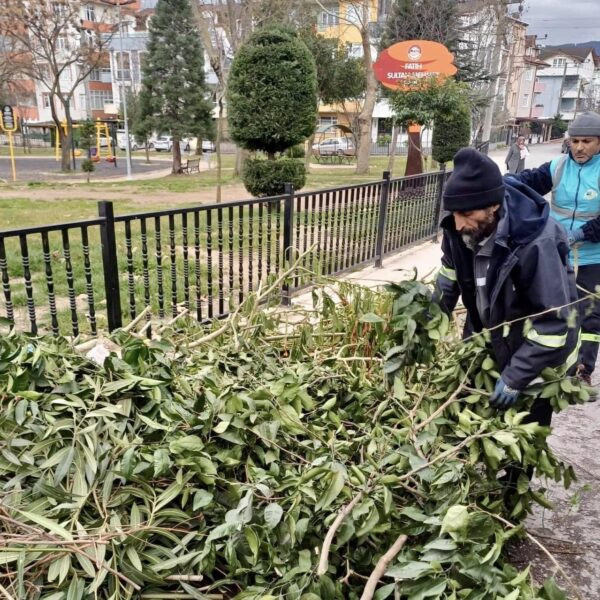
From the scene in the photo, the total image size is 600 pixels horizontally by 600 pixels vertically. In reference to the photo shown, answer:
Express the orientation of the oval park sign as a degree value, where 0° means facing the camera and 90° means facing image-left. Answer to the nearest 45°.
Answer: approximately 0°

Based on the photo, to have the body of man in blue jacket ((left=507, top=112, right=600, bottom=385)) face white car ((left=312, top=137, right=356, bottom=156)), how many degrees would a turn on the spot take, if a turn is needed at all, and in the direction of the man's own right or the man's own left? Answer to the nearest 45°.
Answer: approximately 135° to the man's own right

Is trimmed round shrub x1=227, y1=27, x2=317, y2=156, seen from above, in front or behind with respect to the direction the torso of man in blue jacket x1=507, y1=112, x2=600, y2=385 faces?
behind

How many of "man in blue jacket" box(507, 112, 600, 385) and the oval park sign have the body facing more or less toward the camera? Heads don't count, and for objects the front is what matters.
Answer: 2

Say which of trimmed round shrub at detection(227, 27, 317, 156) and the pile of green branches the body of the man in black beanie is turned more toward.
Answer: the pile of green branches

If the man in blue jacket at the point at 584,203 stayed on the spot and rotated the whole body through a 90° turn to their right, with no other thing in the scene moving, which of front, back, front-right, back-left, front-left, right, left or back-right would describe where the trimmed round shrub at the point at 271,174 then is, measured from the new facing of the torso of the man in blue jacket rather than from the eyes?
front-right

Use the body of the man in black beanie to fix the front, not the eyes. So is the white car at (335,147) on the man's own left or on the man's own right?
on the man's own right

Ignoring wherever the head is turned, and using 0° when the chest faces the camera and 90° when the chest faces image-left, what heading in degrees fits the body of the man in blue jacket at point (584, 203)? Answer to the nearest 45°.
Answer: approximately 0°

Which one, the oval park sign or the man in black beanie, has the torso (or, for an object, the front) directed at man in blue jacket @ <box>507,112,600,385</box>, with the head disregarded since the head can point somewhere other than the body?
the oval park sign

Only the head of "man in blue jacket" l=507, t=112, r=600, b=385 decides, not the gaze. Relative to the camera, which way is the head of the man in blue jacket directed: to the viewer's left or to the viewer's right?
to the viewer's left
